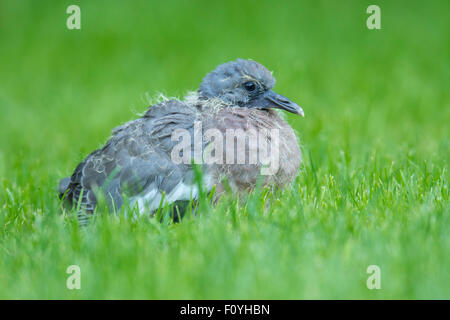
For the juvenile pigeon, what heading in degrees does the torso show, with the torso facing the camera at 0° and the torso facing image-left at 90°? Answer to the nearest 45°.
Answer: approximately 270°
